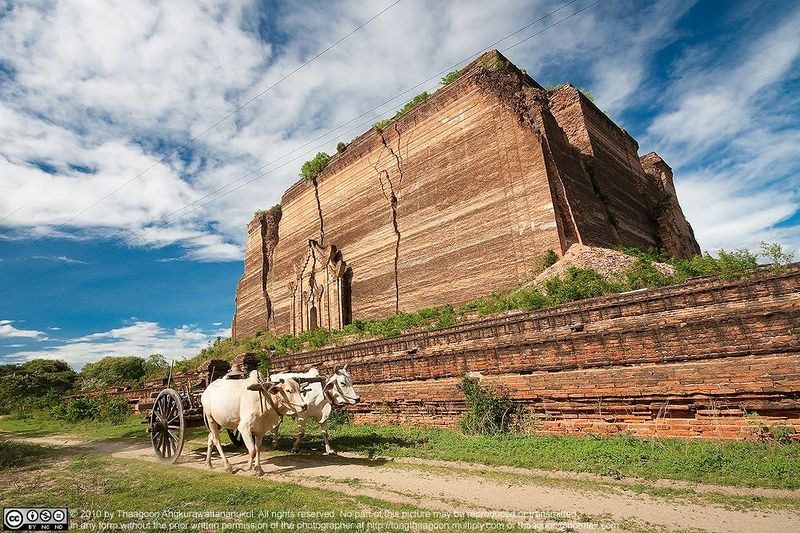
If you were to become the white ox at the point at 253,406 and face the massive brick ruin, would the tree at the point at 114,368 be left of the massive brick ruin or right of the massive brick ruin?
left

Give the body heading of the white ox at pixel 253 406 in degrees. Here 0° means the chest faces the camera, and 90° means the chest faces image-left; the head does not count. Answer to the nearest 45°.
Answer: approximately 315°

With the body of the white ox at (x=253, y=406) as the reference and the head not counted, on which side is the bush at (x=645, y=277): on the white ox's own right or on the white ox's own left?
on the white ox's own left

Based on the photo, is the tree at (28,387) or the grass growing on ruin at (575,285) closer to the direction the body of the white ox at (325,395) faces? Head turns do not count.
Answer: the grass growing on ruin

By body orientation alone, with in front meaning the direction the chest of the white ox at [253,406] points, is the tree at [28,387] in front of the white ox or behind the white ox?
behind

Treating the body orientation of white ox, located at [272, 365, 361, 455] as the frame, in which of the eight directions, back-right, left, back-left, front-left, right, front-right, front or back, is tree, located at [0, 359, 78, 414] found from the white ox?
back

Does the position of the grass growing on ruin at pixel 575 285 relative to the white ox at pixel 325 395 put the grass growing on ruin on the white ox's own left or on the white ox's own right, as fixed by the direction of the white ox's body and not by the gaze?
on the white ox's own left

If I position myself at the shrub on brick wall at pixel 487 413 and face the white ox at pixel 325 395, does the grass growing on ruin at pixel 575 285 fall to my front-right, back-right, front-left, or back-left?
back-right

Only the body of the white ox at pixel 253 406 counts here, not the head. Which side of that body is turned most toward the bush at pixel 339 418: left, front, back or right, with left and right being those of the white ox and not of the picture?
left

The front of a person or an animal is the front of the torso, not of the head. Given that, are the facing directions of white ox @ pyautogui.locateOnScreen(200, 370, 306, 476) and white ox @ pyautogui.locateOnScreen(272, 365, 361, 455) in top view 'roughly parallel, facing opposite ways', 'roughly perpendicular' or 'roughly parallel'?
roughly parallel

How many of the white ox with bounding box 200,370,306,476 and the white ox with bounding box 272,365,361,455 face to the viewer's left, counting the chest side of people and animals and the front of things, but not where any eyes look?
0

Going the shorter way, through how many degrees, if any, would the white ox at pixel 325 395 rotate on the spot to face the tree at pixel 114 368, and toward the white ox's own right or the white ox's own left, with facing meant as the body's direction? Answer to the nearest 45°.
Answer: approximately 180°

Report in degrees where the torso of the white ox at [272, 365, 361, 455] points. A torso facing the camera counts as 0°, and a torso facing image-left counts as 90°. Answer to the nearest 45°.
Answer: approximately 315°
